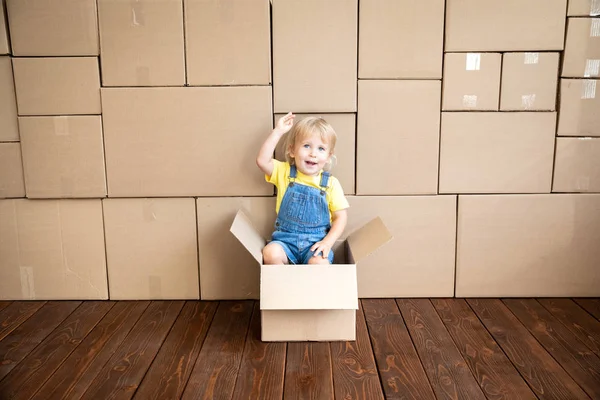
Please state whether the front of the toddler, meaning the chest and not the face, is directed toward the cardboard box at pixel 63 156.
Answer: no

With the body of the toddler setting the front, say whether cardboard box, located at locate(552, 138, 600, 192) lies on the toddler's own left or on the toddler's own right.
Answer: on the toddler's own left

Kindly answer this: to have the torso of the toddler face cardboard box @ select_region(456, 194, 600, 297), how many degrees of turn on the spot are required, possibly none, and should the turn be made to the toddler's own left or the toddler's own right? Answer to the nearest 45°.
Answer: approximately 90° to the toddler's own left

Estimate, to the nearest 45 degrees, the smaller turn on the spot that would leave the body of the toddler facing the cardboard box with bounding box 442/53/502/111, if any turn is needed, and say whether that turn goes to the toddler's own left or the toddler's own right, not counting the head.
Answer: approximately 90° to the toddler's own left

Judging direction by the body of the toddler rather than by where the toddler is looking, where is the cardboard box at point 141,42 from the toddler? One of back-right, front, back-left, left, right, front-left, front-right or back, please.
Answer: right

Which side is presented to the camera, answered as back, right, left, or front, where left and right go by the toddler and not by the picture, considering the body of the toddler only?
front

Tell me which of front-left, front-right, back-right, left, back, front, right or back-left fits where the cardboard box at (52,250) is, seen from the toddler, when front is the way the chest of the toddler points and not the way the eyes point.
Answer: right

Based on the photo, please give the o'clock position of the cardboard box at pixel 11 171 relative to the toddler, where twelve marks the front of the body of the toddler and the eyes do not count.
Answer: The cardboard box is roughly at 3 o'clock from the toddler.

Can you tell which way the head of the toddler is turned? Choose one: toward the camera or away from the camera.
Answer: toward the camera

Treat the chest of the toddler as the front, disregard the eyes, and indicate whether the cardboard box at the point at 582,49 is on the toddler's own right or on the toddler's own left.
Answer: on the toddler's own left

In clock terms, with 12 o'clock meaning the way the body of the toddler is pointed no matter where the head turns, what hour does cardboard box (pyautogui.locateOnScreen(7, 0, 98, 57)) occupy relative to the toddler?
The cardboard box is roughly at 3 o'clock from the toddler.

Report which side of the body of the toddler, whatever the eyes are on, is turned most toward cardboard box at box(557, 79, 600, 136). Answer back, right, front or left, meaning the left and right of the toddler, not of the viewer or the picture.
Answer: left

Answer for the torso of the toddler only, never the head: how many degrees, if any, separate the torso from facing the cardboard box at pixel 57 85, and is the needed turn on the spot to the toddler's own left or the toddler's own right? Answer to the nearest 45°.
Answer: approximately 90° to the toddler's own right

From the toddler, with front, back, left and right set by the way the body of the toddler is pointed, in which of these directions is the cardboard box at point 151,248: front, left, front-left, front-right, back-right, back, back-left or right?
right

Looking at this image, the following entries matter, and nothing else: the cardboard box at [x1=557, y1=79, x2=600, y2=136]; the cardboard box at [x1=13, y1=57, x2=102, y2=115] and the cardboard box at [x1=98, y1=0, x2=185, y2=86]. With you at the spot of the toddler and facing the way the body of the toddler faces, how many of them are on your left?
1

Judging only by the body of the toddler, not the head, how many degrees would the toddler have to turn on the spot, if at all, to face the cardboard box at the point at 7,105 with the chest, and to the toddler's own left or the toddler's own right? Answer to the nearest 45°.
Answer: approximately 90° to the toddler's own right

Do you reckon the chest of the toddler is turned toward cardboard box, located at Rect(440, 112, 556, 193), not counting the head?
no
